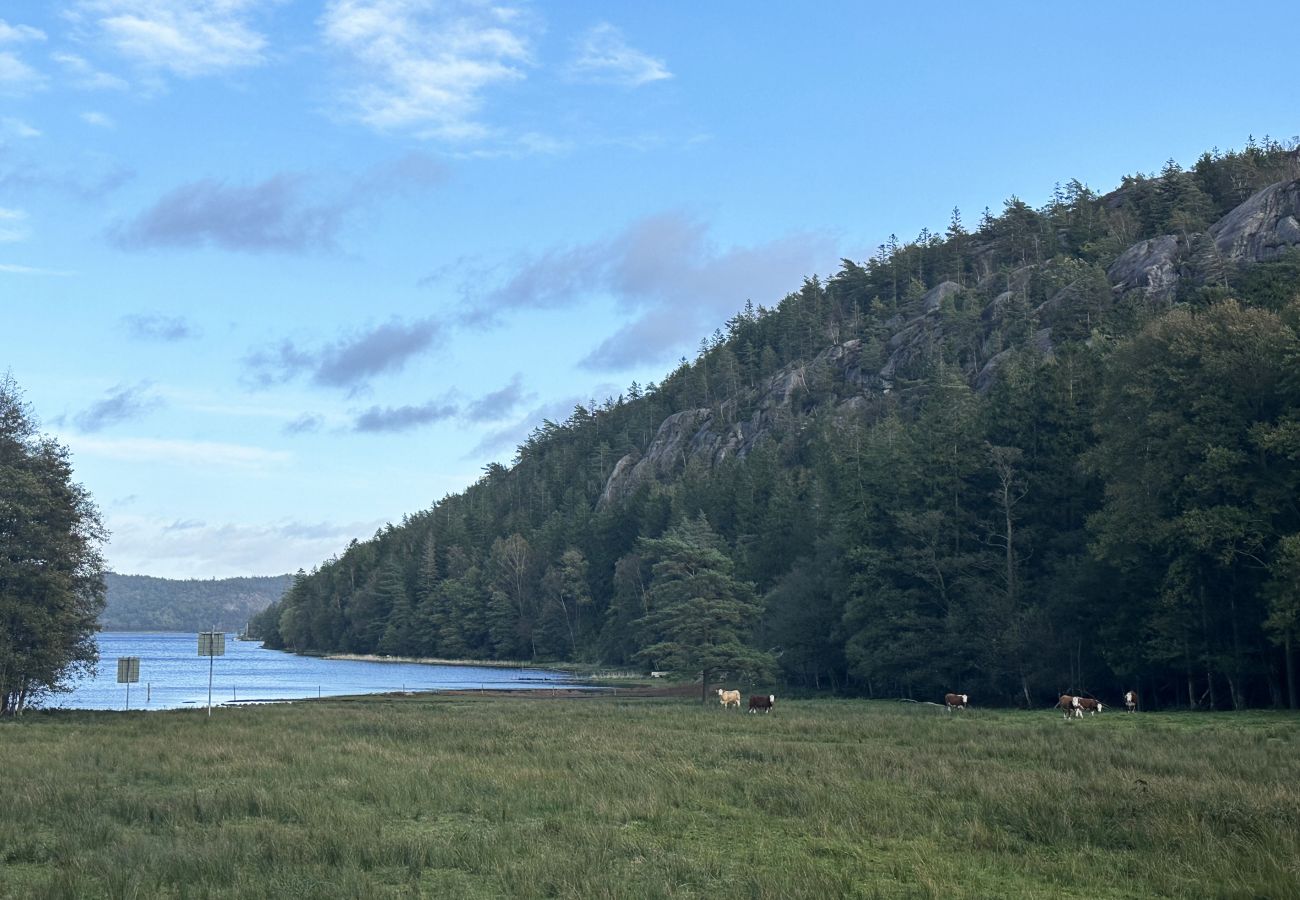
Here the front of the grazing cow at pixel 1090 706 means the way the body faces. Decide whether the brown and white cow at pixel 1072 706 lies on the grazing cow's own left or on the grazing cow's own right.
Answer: on the grazing cow's own right

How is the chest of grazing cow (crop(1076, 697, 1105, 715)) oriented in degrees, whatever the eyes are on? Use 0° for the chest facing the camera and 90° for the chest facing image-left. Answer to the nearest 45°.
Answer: approximately 270°
